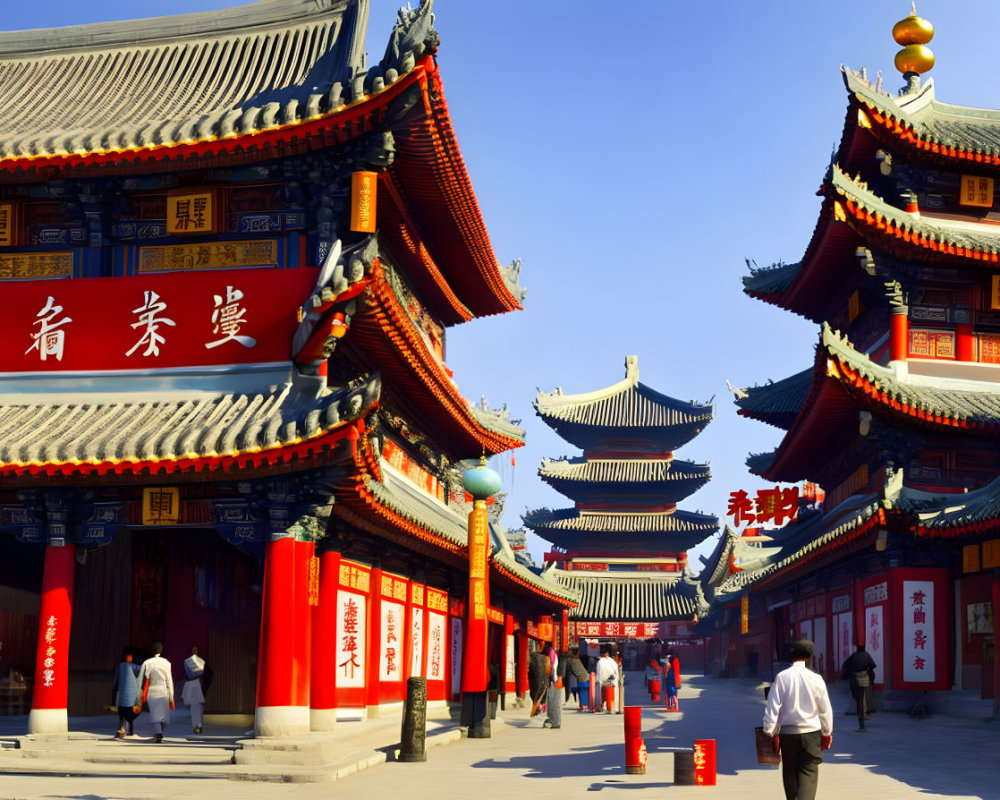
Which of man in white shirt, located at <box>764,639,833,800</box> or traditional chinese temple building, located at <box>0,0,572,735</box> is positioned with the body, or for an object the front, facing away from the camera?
the man in white shirt

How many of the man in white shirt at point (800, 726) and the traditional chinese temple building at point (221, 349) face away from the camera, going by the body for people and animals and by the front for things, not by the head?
1

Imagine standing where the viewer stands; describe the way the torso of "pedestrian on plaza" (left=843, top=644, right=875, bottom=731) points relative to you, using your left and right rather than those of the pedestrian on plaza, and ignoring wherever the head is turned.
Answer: facing away from the viewer

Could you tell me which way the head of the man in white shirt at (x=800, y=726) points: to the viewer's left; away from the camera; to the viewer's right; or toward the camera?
away from the camera

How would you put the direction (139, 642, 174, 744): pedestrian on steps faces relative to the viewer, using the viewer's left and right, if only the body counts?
facing away from the viewer

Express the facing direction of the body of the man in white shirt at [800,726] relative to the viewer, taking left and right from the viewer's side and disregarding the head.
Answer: facing away from the viewer
